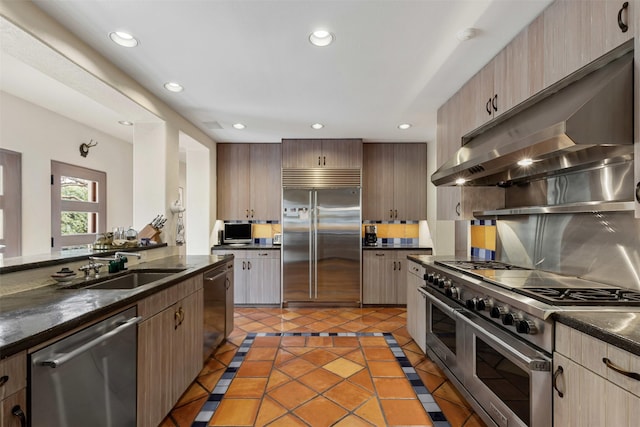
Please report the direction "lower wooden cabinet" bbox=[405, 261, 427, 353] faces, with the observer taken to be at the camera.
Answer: facing to the left of the viewer

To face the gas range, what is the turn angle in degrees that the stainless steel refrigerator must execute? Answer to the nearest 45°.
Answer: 0° — it already faces it

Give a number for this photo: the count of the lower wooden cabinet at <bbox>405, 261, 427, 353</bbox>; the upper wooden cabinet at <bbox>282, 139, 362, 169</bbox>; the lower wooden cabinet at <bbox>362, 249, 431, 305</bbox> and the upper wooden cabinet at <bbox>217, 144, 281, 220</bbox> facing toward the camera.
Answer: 3

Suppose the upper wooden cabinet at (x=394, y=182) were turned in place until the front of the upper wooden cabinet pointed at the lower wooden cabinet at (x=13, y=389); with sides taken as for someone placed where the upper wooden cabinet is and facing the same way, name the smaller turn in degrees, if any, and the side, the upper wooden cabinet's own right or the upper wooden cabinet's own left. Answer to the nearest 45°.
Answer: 0° — it already faces it

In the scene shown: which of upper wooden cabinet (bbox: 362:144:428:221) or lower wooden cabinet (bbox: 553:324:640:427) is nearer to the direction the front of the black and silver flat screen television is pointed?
the lower wooden cabinet

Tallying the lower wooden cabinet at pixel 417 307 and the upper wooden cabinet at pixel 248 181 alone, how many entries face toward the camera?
1

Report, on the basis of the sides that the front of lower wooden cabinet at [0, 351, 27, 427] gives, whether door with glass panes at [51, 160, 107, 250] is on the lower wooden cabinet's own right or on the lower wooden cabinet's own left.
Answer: on the lower wooden cabinet's own left

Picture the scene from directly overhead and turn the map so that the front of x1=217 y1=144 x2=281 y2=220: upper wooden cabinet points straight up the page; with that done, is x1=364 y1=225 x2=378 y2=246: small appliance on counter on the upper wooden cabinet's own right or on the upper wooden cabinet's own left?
on the upper wooden cabinet's own left

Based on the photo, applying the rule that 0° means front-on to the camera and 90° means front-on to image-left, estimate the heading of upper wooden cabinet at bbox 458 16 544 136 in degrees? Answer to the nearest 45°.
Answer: approximately 45°
